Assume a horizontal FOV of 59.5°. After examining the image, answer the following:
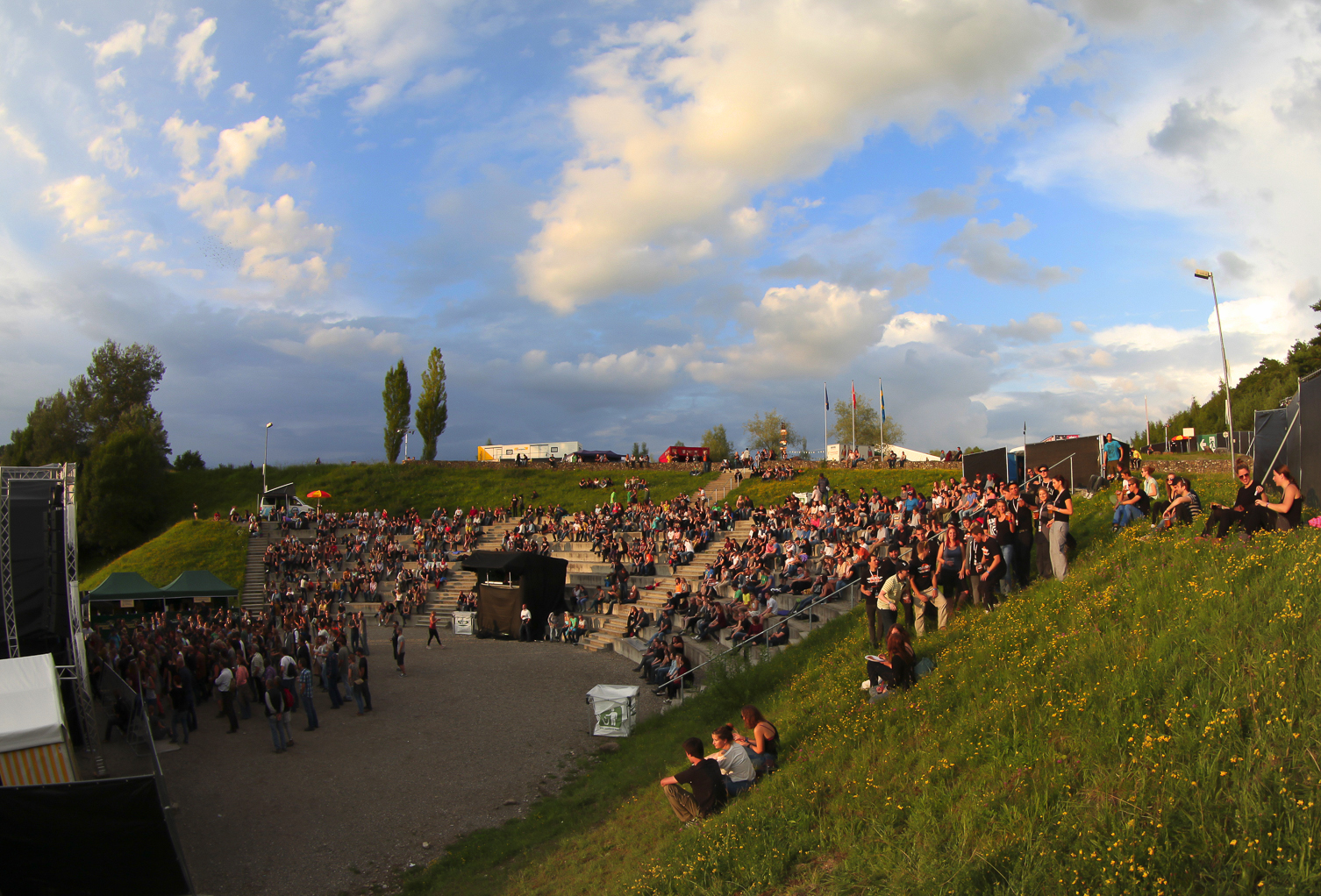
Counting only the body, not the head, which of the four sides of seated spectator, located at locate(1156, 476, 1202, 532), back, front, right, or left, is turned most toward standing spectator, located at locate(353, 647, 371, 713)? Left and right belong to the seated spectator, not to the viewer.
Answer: front

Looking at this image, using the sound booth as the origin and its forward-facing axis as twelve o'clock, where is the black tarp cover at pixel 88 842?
The black tarp cover is roughly at 11 o'clock from the sound booth.

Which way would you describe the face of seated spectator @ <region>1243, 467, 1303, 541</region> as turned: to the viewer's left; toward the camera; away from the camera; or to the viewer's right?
to the viewer's left

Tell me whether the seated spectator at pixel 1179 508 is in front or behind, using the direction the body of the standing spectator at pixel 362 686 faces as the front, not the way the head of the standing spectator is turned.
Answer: behind

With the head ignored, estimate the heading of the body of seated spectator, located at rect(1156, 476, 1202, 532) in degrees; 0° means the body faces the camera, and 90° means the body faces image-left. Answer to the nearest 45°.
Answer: approximately 90°

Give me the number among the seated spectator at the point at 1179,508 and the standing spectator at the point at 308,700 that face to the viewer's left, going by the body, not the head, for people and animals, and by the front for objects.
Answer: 2

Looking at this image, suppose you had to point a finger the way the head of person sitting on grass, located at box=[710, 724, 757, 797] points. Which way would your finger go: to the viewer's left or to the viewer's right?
to the viewer's left

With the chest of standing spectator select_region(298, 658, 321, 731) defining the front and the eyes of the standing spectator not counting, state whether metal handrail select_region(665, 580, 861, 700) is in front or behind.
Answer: behind

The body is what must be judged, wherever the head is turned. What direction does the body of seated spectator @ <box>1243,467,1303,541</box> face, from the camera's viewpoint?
to the viewer's left

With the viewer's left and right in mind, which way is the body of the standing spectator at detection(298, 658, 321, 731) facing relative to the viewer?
facing to the left of the viewer

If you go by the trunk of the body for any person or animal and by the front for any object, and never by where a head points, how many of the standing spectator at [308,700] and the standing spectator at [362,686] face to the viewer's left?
2

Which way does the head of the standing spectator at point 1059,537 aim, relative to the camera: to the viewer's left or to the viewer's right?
to the viewer's left

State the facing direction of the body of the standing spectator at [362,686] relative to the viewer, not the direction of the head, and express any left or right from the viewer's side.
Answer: facing to the left of the viewer

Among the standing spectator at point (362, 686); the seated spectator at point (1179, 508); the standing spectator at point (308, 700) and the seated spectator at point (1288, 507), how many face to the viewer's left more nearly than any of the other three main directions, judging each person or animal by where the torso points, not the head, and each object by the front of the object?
4

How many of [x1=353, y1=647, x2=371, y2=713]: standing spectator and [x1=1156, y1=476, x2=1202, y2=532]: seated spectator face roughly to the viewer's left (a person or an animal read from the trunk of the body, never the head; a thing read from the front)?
2
